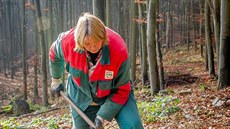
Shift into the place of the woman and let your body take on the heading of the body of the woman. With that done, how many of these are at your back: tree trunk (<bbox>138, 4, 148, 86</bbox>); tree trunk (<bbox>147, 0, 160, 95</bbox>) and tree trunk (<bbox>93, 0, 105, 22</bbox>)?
3

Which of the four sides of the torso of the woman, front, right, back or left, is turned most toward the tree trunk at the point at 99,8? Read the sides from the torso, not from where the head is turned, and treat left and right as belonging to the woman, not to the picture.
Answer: back

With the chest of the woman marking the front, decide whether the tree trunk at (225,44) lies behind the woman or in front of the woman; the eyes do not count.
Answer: behind

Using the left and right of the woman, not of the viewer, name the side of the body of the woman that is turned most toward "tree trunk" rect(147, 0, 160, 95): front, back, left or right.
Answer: back

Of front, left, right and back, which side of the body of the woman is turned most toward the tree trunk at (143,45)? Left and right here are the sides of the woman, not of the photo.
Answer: back

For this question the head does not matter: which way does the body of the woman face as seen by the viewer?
toward the camera
